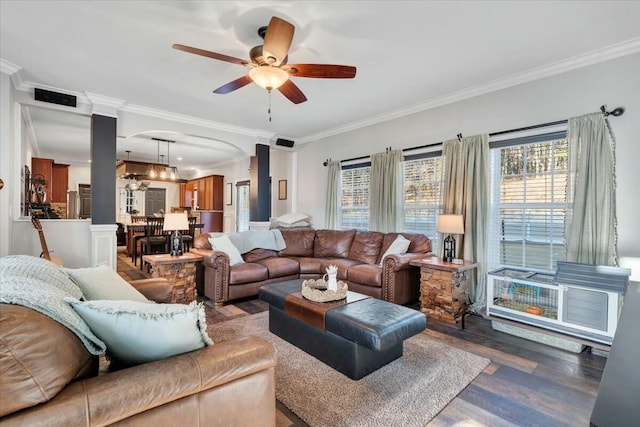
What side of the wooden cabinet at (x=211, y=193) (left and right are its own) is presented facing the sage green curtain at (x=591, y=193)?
left

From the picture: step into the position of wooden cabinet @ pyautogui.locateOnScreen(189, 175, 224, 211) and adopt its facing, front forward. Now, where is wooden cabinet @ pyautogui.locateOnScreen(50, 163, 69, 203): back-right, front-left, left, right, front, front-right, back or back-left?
front-right

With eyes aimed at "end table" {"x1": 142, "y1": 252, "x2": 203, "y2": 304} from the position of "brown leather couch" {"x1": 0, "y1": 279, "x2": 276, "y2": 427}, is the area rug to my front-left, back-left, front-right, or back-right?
front-right

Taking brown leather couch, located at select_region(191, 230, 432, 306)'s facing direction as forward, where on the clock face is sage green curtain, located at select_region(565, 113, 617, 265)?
The sage green curtain is roughly at 10 o'clock from the brown leather couch.

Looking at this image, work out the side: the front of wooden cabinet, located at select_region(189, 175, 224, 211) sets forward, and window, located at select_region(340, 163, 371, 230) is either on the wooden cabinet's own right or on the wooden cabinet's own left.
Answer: on the wooden cabinet's own left

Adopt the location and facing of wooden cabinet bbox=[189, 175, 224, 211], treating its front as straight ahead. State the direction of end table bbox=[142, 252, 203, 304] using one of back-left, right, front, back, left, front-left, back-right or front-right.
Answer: front-left

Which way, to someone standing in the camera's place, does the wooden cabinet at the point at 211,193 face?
facing the viewer and to the left of the viewer

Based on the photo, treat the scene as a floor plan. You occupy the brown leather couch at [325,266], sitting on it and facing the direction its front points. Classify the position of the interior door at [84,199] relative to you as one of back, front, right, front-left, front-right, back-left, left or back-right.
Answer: back-right

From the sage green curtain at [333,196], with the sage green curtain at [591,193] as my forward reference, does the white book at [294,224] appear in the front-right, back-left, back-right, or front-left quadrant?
back-right

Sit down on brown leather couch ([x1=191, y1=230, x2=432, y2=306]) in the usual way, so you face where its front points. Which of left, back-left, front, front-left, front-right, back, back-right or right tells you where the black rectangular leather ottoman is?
front

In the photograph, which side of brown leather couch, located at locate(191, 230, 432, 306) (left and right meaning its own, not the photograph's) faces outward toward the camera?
front

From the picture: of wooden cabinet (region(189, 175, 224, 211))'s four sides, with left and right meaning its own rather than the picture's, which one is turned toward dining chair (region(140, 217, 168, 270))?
front

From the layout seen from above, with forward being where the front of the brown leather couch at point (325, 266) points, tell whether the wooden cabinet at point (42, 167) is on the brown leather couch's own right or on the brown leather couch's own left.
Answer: on the brown leather couch's own right

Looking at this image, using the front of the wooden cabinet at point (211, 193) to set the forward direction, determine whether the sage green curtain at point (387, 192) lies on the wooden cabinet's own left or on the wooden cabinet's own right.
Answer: on the wooden cabinet's own left

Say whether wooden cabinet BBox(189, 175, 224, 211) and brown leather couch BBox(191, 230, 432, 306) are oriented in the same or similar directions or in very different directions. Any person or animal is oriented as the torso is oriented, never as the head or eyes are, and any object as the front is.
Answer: same or similar directions

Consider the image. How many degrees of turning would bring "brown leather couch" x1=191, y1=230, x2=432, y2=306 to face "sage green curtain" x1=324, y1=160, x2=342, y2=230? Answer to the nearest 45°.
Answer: approximately 180°

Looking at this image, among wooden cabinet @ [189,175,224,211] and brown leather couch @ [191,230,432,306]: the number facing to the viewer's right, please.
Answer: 0

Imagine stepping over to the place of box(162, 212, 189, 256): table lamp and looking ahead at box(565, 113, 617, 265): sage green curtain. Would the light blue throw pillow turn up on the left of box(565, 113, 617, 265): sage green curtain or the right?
right

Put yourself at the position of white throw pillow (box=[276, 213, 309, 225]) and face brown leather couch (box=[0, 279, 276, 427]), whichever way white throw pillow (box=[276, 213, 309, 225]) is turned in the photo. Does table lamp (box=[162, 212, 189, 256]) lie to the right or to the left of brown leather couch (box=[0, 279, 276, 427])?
right
